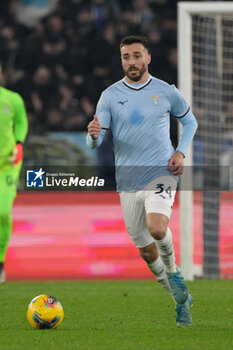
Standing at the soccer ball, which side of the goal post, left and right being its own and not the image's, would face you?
front

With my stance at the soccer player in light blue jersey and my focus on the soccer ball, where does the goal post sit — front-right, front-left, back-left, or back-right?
back-right

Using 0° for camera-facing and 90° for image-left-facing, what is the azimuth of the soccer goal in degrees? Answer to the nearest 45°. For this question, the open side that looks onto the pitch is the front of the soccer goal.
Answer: approximately 0°

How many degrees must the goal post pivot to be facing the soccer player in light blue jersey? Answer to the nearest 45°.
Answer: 0° — it already faces them

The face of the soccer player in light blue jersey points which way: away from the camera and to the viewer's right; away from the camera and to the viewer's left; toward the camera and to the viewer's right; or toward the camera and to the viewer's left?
toward the camera and to the viewer's left
